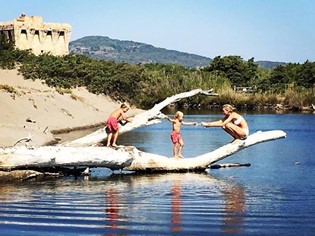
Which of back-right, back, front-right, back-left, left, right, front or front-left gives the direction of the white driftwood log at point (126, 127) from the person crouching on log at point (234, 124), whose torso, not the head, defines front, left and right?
front

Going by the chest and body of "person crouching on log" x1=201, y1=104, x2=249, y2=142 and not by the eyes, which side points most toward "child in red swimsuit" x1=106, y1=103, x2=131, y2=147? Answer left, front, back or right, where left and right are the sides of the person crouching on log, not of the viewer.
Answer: front

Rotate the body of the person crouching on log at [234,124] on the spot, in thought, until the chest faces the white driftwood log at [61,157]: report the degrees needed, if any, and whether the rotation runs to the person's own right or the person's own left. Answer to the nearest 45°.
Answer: approximately 45° to the person's own left

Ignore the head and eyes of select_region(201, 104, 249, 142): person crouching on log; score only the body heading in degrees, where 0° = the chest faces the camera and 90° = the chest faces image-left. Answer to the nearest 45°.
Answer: approximately 90°
